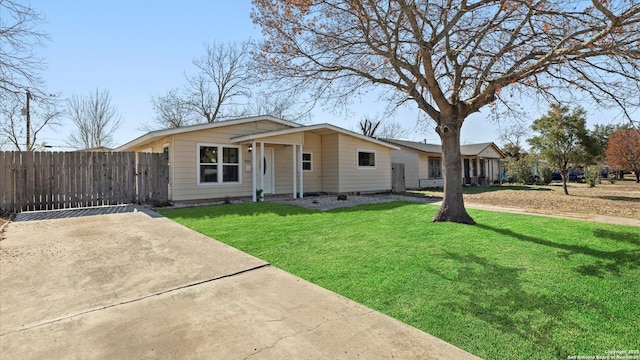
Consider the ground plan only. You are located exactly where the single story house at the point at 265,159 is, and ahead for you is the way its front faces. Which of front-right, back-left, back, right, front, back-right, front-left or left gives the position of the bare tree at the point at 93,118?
back-right

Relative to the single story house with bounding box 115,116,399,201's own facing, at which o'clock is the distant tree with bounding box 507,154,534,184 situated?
The distant tree is roughly at 8 o'clock from the single story house.

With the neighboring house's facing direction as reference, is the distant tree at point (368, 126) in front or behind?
behind

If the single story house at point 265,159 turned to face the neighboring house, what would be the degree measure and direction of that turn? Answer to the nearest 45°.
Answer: approximately 135° to its left

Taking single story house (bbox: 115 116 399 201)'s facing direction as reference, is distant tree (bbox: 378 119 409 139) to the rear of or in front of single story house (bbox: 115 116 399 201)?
to the rear

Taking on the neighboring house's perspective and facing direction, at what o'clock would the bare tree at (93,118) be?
The bare tree is roughly at 4 o'clock from the neighboring house.

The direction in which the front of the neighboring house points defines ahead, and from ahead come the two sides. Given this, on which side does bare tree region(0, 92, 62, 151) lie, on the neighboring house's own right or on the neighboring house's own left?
on the neighboring house's own right

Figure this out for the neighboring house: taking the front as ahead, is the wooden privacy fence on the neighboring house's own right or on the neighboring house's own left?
on the neighboring house's own right

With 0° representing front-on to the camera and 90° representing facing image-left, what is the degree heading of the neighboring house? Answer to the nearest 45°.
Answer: approximately 315°

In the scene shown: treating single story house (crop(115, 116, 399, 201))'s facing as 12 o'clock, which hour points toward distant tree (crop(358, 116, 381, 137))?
The distant tree is roughly at 7 o'clock from the single story house.
